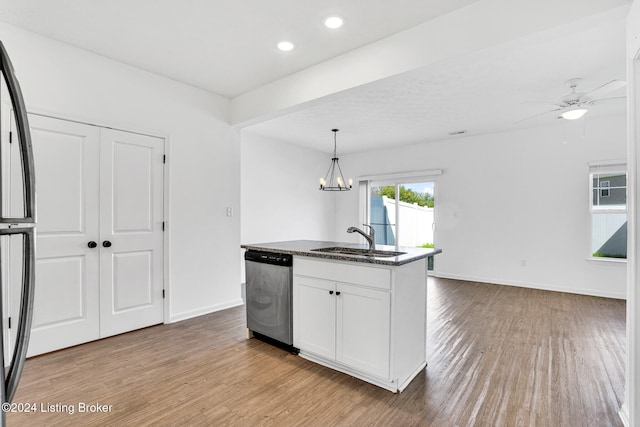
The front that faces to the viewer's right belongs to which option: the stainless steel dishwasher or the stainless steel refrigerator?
the stainless steel refrigerator

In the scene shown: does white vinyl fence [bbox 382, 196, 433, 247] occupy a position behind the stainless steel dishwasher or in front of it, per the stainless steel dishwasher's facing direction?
behind

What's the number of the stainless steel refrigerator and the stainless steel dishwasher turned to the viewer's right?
1

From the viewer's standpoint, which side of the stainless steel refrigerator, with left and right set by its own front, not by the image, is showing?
right

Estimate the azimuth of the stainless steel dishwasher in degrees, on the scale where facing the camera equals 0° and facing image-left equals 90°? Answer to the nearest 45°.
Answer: approximately 45°

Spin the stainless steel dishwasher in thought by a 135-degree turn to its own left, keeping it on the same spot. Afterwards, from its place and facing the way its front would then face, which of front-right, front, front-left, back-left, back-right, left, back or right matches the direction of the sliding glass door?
front-left

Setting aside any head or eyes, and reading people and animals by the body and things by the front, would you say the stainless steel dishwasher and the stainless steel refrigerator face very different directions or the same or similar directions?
very different directions

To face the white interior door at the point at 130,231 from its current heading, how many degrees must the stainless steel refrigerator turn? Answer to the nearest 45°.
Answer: approximately 90° to its left

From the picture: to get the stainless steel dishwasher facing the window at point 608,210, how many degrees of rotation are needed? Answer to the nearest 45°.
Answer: approximately 135° to its left

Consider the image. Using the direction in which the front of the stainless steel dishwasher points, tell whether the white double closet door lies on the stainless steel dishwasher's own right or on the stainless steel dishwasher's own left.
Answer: on the stainless steel dishwasher's own right
